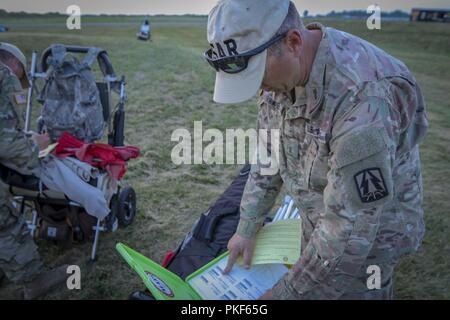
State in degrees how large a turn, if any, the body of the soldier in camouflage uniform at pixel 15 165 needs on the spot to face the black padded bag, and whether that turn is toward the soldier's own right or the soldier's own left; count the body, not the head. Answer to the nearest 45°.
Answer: approximately 45° to the soldier's own right

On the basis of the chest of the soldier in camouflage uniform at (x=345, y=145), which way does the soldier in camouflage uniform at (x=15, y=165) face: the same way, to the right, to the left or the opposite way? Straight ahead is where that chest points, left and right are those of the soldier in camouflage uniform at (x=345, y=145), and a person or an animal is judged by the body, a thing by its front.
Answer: the opposite way

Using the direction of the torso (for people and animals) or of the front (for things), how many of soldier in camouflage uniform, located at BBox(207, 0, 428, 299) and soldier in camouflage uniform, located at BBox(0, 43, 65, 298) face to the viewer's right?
1

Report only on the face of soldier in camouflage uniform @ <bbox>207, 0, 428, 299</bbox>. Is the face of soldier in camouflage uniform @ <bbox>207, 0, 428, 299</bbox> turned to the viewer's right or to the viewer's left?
to the viewer's left

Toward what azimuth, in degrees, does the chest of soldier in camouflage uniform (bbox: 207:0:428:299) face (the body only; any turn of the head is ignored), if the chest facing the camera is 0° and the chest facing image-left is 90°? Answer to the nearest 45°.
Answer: approximately 45°

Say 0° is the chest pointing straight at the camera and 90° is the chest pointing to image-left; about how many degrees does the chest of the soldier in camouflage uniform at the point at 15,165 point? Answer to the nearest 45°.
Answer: approximately 270°

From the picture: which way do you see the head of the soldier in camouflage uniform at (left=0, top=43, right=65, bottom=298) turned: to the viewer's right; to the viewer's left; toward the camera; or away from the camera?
to the viewer's right

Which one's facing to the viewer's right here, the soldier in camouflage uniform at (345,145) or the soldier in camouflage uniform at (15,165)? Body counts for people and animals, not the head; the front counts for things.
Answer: the soldier in camouflage uniform at (15,165)

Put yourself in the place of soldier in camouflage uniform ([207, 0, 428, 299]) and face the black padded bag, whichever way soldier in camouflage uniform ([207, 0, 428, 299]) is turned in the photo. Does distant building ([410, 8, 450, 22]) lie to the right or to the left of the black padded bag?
right
